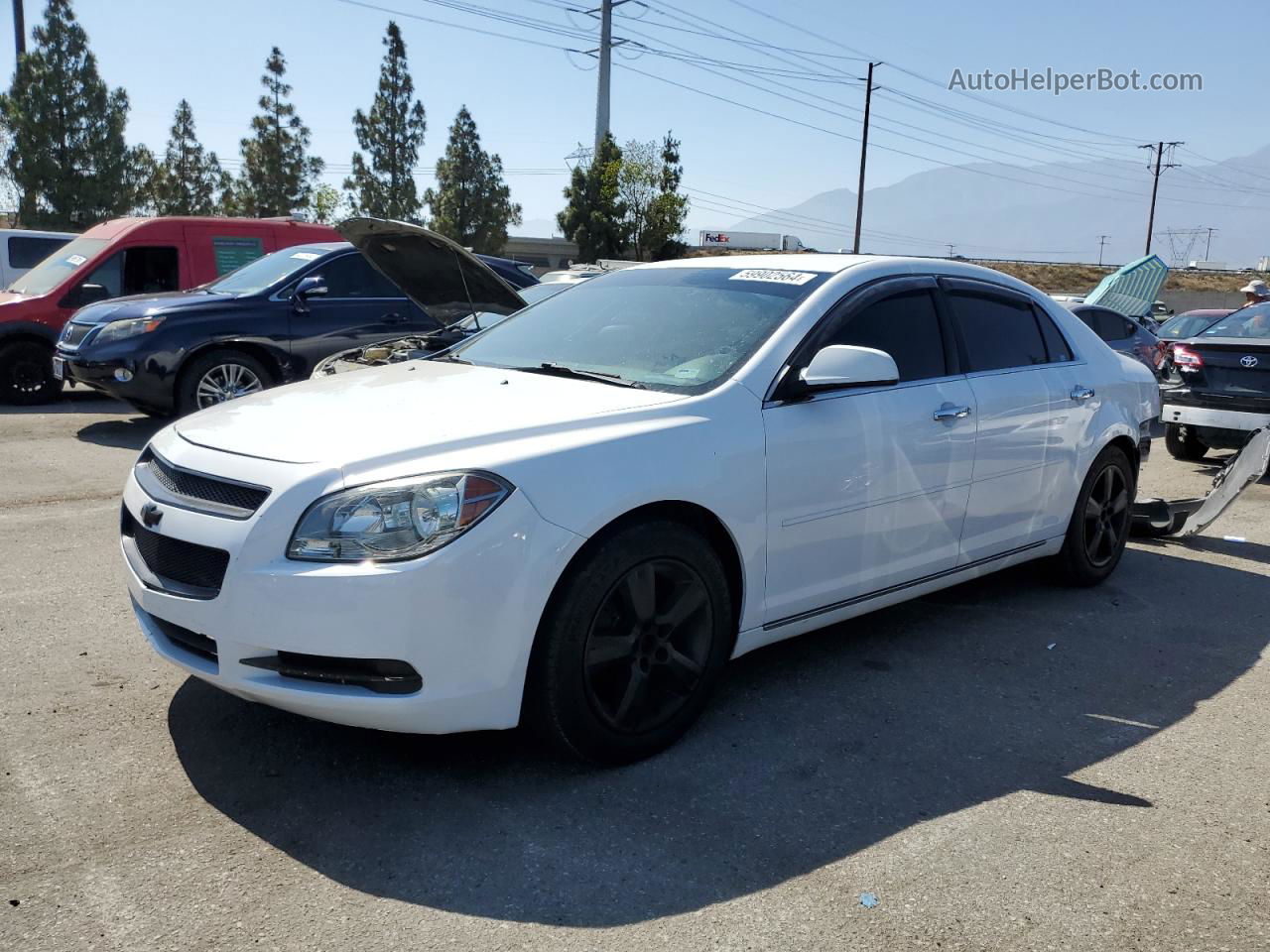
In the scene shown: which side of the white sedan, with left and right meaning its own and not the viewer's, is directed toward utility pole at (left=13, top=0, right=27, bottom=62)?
right

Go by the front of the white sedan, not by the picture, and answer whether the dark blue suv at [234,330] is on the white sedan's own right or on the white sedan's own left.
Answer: on the white sedan's own right

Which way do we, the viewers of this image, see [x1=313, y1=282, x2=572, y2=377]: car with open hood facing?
facing the viewer and to the left of the viewer

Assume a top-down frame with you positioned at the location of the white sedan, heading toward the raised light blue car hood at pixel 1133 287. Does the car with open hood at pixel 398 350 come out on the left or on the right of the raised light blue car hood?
left

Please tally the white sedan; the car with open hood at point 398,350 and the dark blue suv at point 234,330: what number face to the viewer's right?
0

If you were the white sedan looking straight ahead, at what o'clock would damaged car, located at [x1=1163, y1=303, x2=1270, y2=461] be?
The damaged car is roughly at 6 o'clock from the white sedan.

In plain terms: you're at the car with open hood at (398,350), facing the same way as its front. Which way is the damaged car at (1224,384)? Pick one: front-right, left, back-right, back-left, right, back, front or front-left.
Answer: back-left

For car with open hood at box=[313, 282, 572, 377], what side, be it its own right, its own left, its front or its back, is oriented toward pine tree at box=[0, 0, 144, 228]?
right

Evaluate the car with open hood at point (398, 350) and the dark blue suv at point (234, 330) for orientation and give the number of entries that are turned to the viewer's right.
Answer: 0

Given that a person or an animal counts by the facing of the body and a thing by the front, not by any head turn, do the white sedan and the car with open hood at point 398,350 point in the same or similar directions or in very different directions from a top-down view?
same or similar directions

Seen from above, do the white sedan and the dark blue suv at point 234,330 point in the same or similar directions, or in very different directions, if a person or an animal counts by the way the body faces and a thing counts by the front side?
same or similar directions
